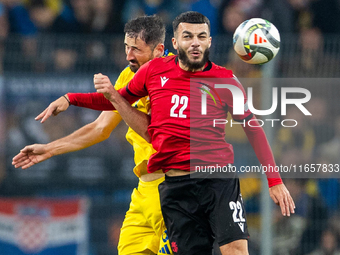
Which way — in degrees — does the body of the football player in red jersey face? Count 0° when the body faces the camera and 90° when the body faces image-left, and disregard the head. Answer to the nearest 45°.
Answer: approximately 0°

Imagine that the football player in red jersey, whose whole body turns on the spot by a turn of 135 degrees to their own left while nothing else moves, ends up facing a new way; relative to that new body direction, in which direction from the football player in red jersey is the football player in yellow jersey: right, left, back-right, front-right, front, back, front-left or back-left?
left
